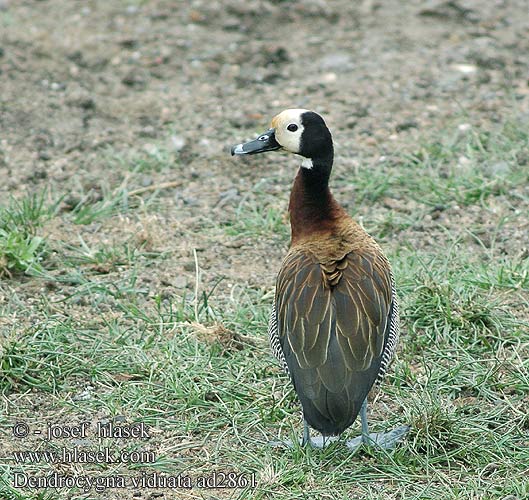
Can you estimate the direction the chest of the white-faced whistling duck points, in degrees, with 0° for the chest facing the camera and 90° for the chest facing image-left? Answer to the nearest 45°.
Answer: approximately 180°
